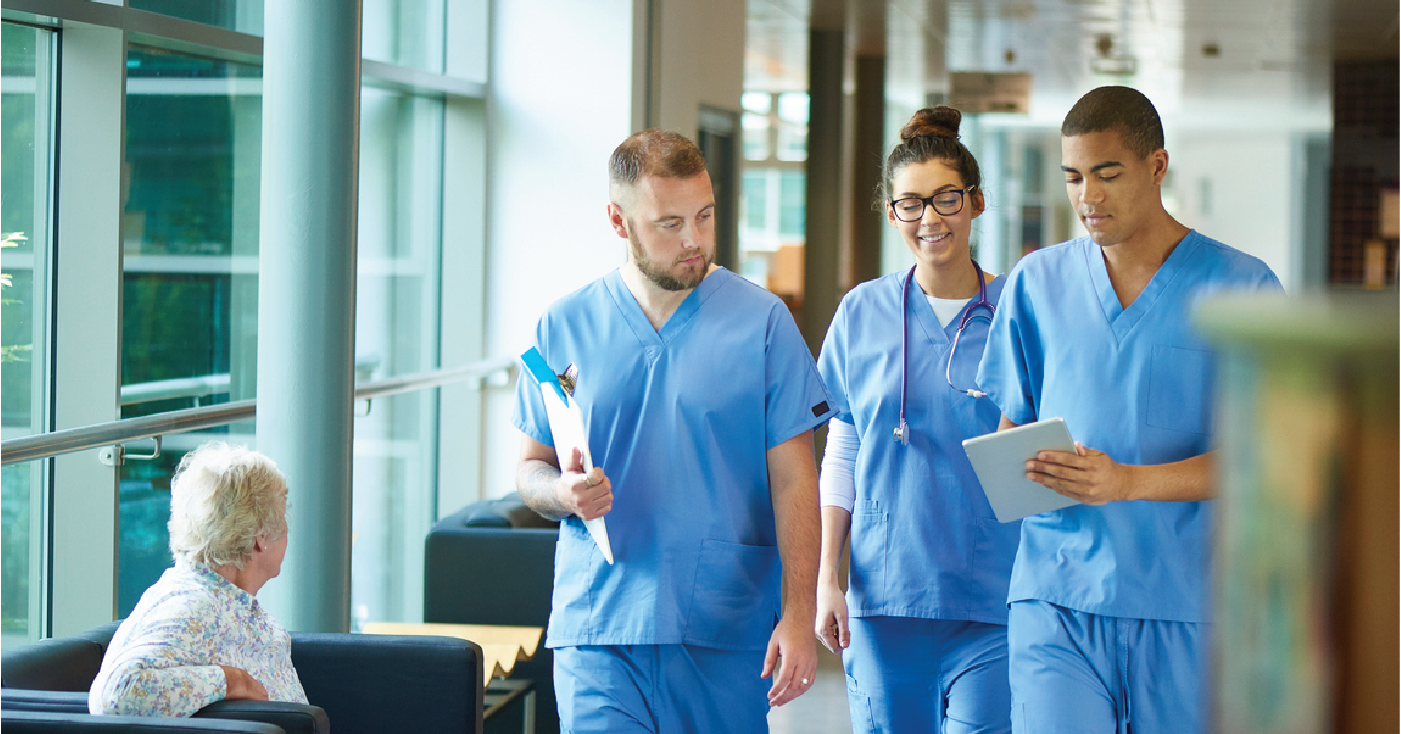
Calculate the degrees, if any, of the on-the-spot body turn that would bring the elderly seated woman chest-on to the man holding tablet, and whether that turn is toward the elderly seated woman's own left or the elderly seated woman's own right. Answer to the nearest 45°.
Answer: approximately 45° to the elderly seated woman's own right

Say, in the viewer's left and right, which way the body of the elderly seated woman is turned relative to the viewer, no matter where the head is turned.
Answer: facing away from the viewer and to the right of the viewer

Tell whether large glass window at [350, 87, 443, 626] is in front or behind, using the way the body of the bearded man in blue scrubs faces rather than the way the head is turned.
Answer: behind

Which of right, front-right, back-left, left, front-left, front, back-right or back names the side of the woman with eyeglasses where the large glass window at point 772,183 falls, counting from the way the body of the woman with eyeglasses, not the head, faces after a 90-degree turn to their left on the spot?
left

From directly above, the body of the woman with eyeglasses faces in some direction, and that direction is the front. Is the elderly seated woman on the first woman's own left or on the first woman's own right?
on the first woman's own right

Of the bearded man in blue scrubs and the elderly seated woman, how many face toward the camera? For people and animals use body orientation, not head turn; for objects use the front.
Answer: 1

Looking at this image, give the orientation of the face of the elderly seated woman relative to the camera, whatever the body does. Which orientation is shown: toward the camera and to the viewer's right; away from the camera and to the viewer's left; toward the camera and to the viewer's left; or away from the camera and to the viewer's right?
away from the camera and to the viewer's right

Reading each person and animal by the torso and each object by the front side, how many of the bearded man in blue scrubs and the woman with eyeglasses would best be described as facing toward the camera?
2

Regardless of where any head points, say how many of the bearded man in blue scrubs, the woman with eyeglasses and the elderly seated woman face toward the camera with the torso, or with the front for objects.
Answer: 2

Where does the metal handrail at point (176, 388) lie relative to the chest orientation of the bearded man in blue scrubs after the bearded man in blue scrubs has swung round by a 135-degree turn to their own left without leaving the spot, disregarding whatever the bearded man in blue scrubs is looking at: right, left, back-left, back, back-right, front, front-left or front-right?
left

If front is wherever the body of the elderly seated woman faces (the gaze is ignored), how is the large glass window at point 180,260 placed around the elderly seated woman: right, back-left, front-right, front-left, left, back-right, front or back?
front-left

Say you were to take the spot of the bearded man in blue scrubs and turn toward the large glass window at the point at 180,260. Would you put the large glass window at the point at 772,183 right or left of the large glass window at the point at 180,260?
right
